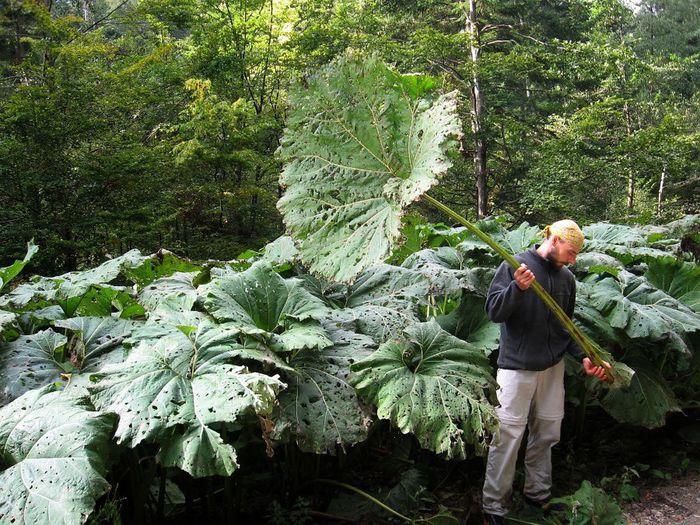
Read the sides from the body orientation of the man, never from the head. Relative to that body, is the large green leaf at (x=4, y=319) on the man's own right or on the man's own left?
on the man's own right

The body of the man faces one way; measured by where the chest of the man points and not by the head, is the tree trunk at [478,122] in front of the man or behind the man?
behind

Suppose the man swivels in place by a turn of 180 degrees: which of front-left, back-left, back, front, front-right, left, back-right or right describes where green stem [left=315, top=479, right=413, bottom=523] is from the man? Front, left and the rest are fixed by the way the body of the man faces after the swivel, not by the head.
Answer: left

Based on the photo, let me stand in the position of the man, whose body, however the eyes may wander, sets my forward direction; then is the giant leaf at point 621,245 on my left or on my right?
on my left

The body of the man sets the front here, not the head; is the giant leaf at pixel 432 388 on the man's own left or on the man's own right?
on the man's own right

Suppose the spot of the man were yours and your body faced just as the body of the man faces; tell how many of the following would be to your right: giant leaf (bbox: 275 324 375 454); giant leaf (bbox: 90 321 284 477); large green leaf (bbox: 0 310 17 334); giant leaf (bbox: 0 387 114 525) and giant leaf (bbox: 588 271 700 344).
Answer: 4

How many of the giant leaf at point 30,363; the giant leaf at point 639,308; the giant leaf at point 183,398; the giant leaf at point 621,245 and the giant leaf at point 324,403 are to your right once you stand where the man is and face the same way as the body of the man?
3

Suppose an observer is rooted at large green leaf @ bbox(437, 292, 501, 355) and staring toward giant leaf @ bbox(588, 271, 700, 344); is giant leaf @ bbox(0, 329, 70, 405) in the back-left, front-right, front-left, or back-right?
back-right

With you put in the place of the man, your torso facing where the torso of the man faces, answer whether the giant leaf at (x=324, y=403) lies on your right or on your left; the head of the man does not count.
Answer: on your right

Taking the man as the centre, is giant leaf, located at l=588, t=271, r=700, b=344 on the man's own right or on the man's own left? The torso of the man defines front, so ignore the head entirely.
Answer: on the man's own left

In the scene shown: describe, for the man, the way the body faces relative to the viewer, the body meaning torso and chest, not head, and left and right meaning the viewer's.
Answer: facing the viewer and to the right of the viewer

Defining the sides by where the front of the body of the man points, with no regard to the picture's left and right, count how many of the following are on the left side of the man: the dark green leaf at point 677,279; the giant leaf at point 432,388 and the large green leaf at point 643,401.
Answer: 2

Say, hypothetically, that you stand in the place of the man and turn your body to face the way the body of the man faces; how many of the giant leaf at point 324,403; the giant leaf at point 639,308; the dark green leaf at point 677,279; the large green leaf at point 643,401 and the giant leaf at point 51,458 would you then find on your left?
3

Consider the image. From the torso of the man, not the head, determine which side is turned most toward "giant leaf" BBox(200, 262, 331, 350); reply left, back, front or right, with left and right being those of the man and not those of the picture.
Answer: right

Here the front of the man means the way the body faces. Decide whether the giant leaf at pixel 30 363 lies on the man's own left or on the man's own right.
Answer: on the man's own right

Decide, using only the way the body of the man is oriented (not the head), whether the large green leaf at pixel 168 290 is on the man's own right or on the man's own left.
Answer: on the man's own right
